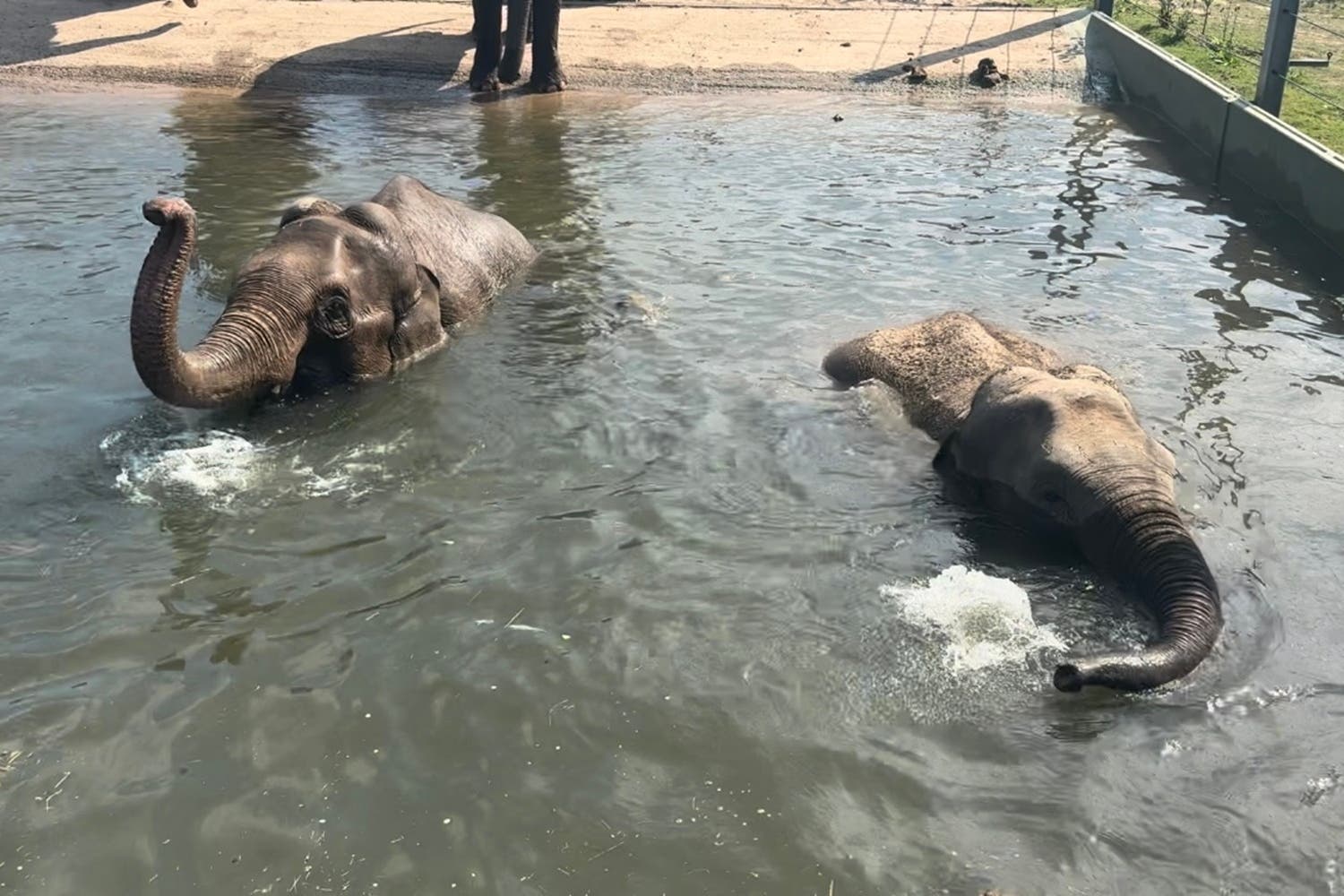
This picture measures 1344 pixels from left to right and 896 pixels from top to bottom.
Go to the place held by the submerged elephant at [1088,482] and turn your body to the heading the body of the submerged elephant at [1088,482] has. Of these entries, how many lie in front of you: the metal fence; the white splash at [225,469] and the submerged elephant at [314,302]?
0

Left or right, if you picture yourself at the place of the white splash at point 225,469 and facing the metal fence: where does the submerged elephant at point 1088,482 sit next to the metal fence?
right

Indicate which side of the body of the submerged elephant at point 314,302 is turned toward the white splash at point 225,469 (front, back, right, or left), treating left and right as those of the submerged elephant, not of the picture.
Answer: front

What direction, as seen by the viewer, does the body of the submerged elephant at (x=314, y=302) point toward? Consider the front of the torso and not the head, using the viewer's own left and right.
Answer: facing the viewer and to the left of the viewer

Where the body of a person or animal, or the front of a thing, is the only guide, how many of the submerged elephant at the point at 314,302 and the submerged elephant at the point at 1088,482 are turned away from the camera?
0

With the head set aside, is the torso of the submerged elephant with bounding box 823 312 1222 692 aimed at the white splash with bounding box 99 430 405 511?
no

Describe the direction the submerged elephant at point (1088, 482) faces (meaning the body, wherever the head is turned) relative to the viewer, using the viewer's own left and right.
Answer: facing the viewer and to the right of the viewer

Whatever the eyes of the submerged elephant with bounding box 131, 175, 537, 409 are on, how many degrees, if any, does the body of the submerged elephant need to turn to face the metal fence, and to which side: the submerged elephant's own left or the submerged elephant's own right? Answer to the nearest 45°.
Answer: approximately 180°

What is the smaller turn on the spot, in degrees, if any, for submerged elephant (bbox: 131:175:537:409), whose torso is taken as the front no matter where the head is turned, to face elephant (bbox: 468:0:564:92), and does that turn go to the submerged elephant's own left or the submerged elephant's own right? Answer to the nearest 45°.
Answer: approximately 135° to the submerged elephant's own right

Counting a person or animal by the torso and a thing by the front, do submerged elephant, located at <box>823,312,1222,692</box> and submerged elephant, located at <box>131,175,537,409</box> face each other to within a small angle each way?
no

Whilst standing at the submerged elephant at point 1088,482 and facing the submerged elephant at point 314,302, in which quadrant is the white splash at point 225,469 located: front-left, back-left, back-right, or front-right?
front-left

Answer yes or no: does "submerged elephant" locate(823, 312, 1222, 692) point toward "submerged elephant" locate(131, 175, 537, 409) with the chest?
no

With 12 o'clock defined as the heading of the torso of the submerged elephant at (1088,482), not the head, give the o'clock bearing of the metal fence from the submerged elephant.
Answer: The metal fence is roughly at 8 o'clock from the submerged elephant.

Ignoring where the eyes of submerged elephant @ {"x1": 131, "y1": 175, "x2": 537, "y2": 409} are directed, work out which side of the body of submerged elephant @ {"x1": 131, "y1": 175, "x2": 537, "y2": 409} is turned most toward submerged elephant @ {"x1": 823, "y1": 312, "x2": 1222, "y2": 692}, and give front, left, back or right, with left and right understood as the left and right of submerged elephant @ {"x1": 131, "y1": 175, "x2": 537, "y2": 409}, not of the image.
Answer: left
